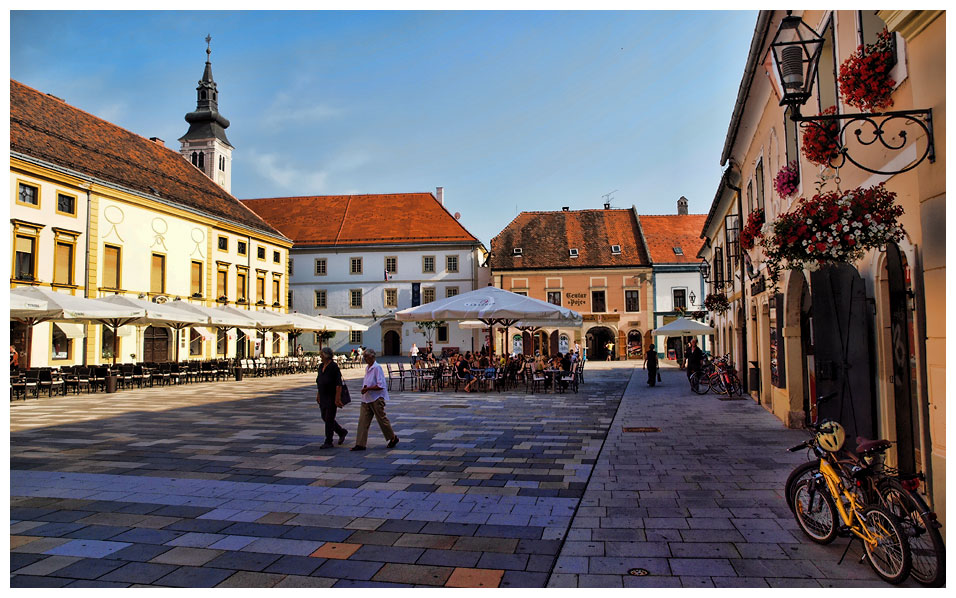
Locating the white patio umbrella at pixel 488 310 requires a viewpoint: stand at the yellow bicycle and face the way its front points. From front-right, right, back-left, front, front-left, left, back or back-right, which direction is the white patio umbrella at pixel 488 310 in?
front

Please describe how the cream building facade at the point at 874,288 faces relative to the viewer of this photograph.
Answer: facing to the left of the viewer

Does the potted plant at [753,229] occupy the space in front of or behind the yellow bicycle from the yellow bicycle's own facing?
in front

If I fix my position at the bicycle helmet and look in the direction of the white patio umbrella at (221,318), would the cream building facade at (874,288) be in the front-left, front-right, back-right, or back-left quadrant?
front-right

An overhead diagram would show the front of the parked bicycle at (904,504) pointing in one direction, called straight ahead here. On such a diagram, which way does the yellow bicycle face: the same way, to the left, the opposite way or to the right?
the same way

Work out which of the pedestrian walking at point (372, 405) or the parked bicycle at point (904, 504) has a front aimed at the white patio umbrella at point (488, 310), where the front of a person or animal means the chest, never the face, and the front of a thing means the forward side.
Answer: the parked bicycle

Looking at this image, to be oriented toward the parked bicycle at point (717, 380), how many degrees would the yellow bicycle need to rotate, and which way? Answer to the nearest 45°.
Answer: approximately 45° to its right

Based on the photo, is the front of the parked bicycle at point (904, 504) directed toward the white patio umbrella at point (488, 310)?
yes
